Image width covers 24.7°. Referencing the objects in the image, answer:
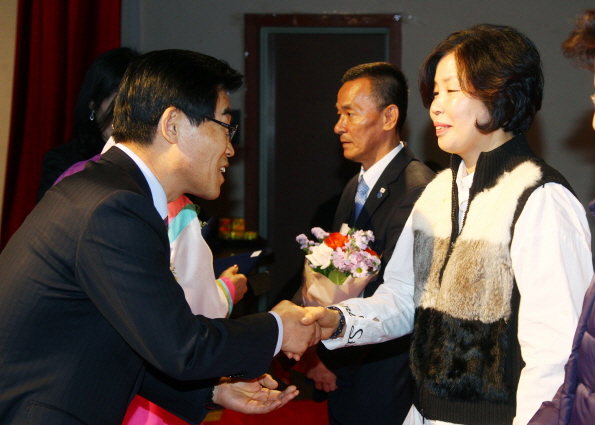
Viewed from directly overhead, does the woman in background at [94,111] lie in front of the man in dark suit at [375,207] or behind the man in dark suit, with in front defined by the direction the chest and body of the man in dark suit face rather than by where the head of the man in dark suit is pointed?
in front

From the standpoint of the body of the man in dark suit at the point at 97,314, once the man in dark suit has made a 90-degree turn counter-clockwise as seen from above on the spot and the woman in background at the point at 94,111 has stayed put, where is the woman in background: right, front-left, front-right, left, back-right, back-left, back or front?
front

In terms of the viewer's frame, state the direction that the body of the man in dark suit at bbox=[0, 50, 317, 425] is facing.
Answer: to the viewer's right

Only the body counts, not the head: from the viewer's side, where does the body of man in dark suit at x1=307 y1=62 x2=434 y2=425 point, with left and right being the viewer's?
facing the viewer and to the left of the viewer

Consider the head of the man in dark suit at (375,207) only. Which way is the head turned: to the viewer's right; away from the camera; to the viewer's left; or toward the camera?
to the viewer's left

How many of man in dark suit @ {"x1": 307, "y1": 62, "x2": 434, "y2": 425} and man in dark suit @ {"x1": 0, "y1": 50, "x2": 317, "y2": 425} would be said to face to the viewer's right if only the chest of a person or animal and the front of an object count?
1

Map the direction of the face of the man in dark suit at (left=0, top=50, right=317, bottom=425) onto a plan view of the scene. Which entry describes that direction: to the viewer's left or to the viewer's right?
to the viewer's right
